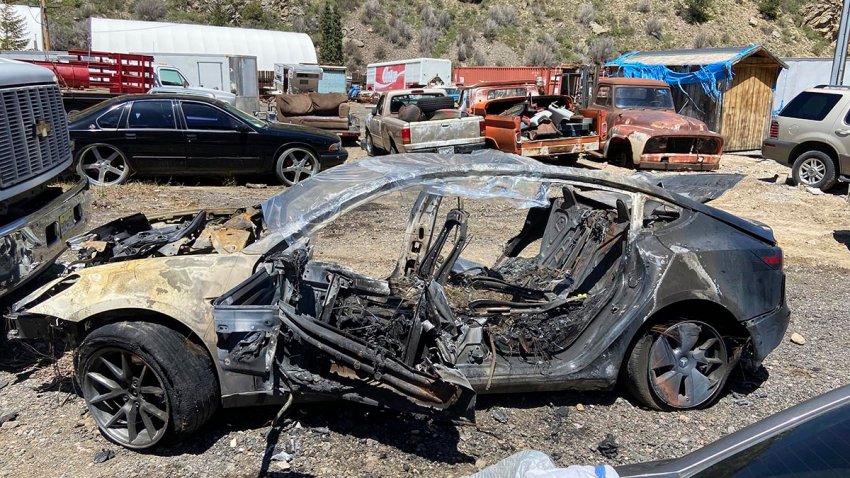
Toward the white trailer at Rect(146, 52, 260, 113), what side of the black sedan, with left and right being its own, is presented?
left

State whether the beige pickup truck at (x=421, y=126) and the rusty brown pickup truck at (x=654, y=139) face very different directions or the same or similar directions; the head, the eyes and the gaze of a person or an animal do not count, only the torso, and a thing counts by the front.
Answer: very different directions

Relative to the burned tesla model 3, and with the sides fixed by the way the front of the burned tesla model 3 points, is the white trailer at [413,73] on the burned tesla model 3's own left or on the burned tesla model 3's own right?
on the burned tesla model 3's own right

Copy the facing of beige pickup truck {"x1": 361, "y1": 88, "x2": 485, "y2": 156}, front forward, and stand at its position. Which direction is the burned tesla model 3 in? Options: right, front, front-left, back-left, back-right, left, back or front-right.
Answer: back-left

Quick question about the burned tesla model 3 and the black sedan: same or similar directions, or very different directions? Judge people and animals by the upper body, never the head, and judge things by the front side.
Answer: very different directions

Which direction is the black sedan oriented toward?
to the viewer's right

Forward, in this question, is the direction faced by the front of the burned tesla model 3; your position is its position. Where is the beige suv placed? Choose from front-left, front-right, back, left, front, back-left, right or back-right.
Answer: back-right

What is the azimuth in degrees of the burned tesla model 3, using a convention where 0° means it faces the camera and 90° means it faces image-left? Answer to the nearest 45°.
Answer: approximately 90°

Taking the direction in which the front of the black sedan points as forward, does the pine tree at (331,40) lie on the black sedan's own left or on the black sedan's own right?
on the black sedan's own left

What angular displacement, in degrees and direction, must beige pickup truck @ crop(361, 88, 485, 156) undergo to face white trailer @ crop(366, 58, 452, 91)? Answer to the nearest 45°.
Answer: approximately 45° to its right

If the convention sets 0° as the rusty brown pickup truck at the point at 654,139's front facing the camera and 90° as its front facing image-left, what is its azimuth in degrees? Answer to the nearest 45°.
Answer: approximately 315°

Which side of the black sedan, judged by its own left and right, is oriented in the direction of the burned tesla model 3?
right

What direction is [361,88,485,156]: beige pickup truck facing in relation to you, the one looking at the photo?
facing away from the viewer and to the left of the viewer
